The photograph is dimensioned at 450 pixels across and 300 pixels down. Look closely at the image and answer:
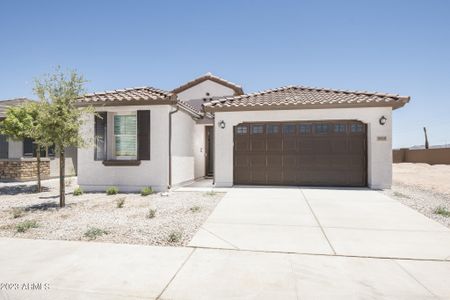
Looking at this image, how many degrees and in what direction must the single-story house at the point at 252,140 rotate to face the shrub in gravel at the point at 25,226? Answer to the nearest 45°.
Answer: approximately 45° to its right

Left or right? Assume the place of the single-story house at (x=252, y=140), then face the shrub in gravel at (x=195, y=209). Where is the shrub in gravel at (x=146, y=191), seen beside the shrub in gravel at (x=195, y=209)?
right

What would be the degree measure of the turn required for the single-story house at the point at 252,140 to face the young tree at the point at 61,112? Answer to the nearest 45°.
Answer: approximately 45° to its right

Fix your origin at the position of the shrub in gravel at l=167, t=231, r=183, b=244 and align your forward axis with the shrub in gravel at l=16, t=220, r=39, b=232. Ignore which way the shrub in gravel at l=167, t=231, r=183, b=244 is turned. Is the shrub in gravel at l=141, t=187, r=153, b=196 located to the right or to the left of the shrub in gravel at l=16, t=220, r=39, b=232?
right

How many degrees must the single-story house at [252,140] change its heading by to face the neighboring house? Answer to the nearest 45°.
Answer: approximately 90° to its right

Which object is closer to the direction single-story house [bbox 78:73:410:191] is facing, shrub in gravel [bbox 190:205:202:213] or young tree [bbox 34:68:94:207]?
the shrub in gravel

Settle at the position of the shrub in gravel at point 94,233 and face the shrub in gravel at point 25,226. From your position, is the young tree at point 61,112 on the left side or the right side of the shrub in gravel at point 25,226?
right

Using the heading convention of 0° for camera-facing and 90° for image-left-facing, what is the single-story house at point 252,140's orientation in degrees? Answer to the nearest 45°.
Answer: approximately 0°
